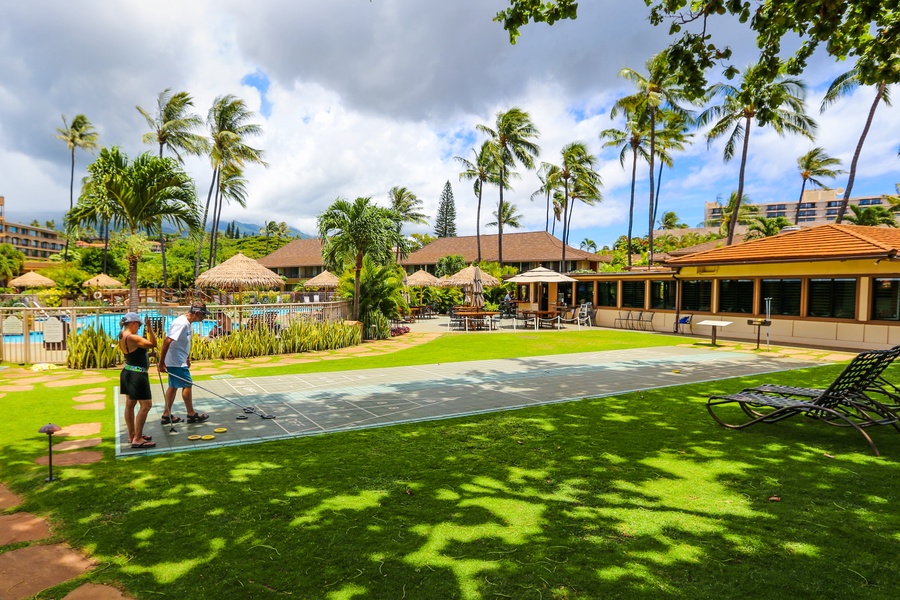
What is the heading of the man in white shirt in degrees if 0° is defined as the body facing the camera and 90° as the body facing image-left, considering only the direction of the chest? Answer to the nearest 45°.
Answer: approximately 270°

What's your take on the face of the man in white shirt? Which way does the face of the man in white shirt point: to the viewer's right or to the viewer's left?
to the viewer's right

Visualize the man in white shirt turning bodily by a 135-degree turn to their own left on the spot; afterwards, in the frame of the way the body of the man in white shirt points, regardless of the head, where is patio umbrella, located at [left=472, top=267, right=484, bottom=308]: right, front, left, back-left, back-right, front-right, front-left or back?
right

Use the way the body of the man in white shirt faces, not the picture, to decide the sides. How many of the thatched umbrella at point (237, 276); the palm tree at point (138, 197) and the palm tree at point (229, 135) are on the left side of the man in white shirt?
3

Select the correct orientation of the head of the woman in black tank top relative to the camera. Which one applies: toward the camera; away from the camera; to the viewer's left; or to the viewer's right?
to the viewer's right

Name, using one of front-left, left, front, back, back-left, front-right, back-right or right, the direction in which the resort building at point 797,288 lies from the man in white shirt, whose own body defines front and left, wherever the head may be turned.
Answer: front

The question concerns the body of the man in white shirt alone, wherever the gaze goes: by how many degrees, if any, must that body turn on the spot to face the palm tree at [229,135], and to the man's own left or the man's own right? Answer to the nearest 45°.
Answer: approximately 90° to the man's own left

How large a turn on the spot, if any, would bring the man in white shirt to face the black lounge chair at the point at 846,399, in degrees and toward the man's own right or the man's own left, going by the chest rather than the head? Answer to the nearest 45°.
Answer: approximately 45° to the man's own right

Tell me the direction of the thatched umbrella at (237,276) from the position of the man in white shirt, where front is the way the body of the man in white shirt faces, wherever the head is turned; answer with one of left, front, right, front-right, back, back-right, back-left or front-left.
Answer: left

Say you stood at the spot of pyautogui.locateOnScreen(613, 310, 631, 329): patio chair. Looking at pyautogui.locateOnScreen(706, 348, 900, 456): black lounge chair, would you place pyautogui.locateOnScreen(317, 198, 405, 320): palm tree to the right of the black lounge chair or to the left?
right

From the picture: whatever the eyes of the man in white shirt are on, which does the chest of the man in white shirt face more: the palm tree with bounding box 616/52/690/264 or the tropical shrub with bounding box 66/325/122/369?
the palm tree

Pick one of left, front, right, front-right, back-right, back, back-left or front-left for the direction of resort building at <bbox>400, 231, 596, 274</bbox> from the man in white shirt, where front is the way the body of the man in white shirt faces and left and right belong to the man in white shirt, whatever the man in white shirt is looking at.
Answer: front-left

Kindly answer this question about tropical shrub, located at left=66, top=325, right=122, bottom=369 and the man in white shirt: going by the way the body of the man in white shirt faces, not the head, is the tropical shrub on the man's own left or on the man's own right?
on the man's own left

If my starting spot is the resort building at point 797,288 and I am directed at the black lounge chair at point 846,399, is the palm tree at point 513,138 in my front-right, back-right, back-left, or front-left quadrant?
back-right

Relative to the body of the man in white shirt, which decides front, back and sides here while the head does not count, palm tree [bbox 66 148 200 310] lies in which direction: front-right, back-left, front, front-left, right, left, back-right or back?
left
